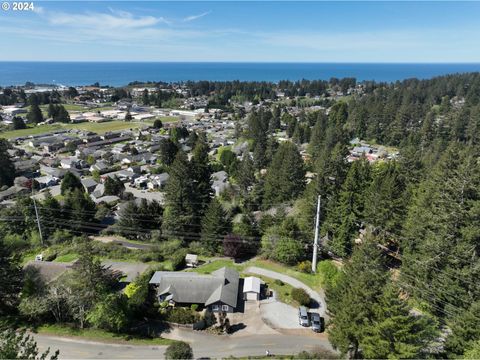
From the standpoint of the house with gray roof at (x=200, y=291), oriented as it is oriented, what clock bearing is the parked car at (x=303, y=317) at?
The parked car is roughly at 10 o'clock from the house with gray roof.

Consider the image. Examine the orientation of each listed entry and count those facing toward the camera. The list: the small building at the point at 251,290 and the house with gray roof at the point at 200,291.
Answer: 2

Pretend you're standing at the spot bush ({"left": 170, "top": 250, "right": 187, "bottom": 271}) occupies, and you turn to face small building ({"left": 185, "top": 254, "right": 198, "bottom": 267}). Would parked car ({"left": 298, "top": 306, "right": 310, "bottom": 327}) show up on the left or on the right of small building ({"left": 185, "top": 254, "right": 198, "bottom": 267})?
right

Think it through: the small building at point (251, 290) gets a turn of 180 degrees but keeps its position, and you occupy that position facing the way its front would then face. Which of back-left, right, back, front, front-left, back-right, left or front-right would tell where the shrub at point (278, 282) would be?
front-right

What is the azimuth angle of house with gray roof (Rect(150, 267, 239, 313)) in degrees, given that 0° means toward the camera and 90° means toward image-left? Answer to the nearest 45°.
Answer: approximately 0°

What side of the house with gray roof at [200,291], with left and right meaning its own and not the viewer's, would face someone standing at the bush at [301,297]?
left

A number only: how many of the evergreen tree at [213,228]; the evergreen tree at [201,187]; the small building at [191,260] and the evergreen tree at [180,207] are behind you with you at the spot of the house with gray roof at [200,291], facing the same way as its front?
4

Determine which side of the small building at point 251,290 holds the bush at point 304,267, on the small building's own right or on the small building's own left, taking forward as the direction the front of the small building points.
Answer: on the small building's own left

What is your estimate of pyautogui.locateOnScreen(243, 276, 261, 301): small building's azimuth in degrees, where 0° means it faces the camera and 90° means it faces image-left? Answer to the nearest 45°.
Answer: approximately 0°

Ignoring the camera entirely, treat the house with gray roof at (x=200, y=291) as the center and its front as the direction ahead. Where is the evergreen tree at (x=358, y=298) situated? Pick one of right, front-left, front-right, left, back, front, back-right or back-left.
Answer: front-left

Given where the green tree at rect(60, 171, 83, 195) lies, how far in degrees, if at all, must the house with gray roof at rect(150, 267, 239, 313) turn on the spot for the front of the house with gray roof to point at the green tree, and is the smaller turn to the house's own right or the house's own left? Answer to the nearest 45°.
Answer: approximately 135° to the house's own right
